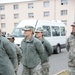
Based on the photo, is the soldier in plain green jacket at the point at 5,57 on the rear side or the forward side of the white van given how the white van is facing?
on the forward side

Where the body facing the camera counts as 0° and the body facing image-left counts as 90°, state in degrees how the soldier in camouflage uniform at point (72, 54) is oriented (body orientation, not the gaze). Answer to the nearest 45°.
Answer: approximately 45°

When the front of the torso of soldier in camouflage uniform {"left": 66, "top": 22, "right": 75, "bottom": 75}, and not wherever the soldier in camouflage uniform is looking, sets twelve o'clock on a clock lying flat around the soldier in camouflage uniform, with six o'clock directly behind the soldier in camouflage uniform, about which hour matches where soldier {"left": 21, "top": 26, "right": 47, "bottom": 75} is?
The soldier is roughly at 1 o'clock from the soldier in camouflage uniform.

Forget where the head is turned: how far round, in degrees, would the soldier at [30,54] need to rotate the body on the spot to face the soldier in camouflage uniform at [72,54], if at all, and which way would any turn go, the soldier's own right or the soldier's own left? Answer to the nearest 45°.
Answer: approximately 135° to the soldier's own left

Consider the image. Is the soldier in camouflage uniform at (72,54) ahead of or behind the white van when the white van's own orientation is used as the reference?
ahead

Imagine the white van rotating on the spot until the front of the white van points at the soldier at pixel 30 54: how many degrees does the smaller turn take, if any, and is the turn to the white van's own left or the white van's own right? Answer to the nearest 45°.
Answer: approximately 45° to the white van's own left

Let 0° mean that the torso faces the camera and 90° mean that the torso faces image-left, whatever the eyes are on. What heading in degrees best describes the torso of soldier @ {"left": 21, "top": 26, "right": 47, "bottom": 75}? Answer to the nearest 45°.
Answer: approximately 45°

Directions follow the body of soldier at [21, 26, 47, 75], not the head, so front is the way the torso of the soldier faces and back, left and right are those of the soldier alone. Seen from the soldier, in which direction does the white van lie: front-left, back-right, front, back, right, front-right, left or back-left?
back-right
